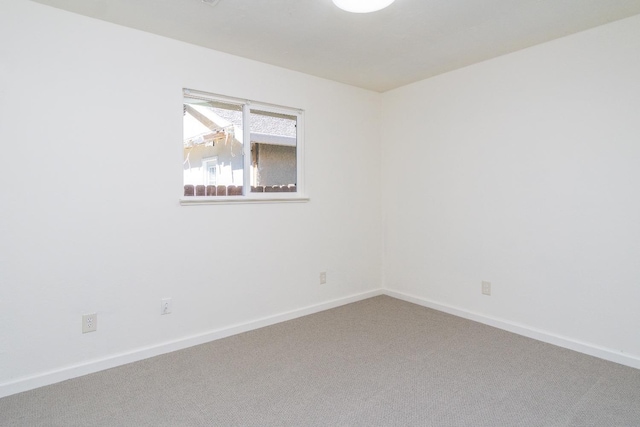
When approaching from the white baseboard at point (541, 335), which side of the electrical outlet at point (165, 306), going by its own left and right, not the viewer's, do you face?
left

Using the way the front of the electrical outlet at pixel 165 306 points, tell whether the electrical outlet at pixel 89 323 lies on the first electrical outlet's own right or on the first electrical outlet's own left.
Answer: on the first electrical outlet's own right

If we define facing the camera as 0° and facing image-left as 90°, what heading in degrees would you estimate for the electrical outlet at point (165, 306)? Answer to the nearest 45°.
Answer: approximately 0°

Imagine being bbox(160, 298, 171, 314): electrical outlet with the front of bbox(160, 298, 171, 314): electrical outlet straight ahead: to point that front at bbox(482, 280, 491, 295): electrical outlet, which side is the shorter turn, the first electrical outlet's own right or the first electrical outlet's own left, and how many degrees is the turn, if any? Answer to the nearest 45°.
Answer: approximately 90° to the first electrical outlet's own left
